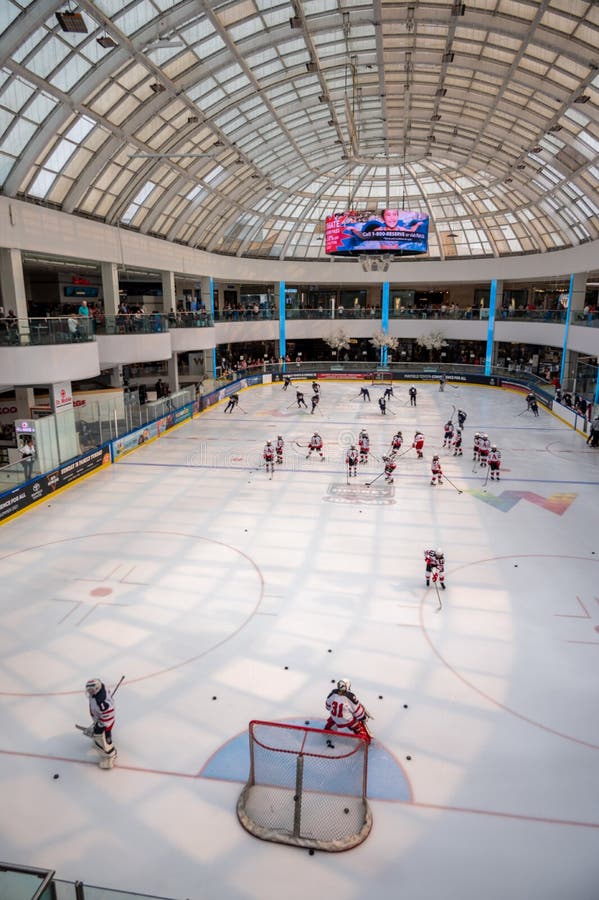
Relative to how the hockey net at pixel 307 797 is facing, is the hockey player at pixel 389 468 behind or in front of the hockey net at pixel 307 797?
in front

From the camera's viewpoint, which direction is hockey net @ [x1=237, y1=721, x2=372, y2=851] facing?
away from the camera

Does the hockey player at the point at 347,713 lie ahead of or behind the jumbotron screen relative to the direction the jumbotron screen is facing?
ahead

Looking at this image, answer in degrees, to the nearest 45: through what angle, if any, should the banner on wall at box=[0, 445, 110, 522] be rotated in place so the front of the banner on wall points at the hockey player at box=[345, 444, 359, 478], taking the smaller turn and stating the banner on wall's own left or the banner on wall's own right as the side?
approximately 45° to the banner on wall's own left

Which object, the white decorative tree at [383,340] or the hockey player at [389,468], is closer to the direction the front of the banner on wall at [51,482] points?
the hockey player

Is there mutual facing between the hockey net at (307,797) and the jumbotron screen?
yes

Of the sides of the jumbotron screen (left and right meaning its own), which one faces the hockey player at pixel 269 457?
front

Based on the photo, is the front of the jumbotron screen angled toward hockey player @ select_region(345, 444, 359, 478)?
yes

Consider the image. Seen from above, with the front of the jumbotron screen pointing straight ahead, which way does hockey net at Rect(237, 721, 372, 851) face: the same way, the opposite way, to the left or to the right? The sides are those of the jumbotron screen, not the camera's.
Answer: the opposite way

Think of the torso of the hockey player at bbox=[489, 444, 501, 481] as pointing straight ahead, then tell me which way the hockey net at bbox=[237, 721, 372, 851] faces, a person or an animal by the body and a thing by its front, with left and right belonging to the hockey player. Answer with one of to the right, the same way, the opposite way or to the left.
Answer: the opposite way

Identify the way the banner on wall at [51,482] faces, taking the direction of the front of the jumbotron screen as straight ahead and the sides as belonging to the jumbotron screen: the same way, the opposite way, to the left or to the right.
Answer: to the left

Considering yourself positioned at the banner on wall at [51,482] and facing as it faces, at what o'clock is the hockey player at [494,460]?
The hockey player is roughly at 11 o'clock from the banner on wall.
